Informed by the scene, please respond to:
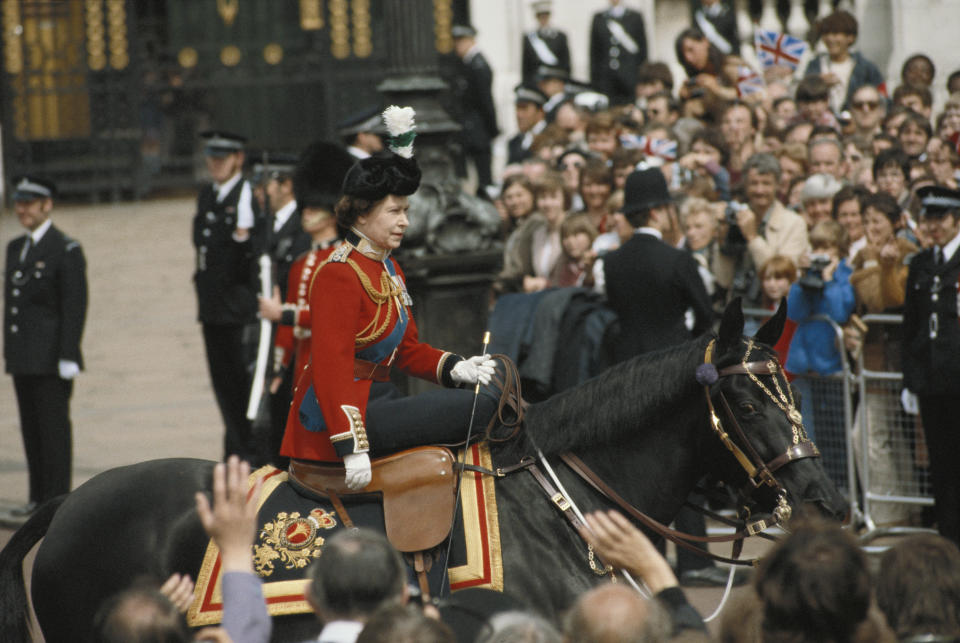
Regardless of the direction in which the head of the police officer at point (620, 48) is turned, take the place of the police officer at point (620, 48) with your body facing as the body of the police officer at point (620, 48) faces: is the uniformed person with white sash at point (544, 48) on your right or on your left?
on your right

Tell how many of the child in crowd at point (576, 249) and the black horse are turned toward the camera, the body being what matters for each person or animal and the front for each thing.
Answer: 1

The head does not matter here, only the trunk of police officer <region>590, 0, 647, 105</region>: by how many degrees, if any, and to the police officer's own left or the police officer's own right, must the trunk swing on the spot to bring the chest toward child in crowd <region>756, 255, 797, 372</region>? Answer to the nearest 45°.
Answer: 0° — they already face them

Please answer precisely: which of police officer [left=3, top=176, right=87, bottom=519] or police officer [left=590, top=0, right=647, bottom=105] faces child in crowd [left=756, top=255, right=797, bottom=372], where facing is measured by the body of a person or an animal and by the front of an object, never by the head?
police officer [left=590, top=0, right=647, bottom=105]

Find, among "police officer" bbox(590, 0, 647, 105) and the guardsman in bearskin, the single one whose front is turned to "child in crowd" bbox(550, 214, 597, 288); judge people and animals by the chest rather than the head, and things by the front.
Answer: the police officer

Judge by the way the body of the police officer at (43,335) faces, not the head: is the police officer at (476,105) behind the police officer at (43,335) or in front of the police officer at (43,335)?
behind

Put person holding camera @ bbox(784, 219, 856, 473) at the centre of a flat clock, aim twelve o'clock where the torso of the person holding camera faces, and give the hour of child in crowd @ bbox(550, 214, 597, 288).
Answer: The child in crowd is roughly at 2 o'clock from the person holding camera.

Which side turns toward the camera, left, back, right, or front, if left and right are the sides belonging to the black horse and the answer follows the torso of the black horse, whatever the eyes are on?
right

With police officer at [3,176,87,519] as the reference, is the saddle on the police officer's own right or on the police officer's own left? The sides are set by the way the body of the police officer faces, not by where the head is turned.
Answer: on the police officer's own left
